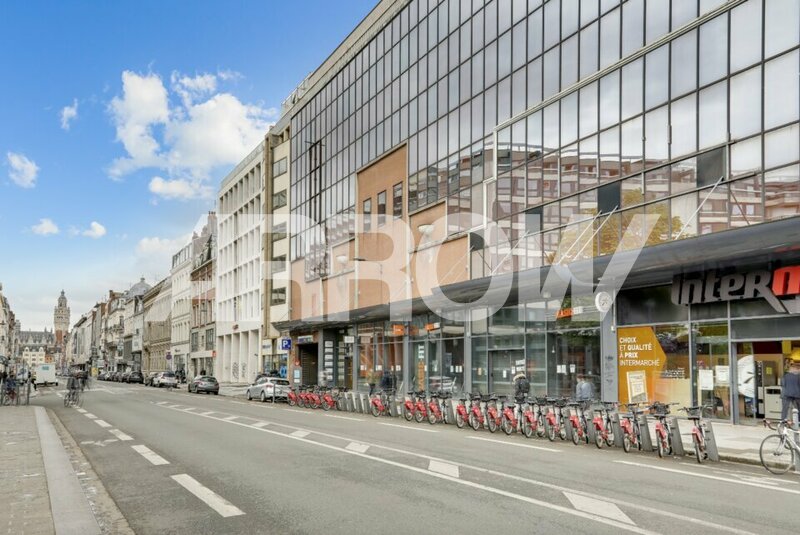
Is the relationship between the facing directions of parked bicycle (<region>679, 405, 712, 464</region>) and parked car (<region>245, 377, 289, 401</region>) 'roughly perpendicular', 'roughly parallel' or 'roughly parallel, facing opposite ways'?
roughly perpendicular

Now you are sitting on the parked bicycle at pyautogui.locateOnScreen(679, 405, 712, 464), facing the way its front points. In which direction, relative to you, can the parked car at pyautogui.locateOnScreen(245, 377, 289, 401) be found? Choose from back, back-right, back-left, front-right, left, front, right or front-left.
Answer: left

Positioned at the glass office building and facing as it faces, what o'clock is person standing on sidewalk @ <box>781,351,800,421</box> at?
The person standing on sidewalk is roughly at 10 o'clock from the glass office building.

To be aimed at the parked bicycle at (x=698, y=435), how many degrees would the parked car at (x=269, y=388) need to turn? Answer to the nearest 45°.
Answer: approximately 135° to its left

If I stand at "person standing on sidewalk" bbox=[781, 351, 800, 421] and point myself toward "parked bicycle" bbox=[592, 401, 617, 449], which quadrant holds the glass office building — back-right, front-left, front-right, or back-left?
front-right

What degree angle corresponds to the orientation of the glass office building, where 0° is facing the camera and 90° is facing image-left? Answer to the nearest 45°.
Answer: approximately 45°

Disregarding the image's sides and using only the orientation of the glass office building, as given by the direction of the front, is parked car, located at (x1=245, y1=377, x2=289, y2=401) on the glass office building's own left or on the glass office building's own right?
on the glass office building's own right

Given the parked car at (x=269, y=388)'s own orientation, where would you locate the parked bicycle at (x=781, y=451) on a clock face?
The parked bicycle is roughly at 7 o'clock from the parked car.

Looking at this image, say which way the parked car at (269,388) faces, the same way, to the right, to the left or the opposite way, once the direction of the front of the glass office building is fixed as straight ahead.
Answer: to the right

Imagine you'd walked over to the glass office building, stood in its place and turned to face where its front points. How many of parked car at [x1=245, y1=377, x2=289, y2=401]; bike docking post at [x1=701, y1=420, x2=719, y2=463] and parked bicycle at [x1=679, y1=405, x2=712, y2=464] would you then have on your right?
1

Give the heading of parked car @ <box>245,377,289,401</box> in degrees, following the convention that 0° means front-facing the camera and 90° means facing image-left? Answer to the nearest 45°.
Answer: approximately 135°

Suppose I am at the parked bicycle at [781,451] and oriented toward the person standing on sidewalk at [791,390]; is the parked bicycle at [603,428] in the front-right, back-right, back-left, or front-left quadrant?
front-left
